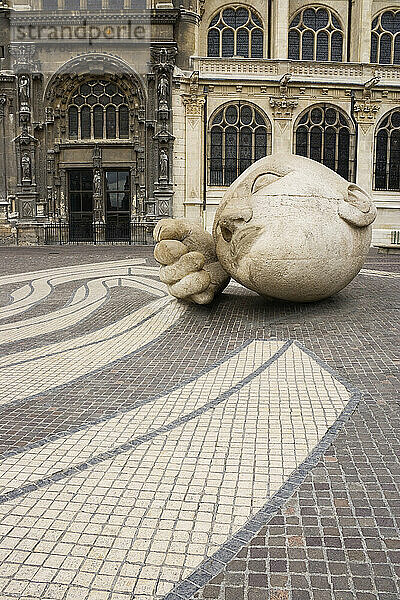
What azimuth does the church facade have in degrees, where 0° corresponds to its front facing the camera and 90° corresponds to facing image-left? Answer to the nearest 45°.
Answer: approximately 0°

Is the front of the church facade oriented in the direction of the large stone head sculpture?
yes
